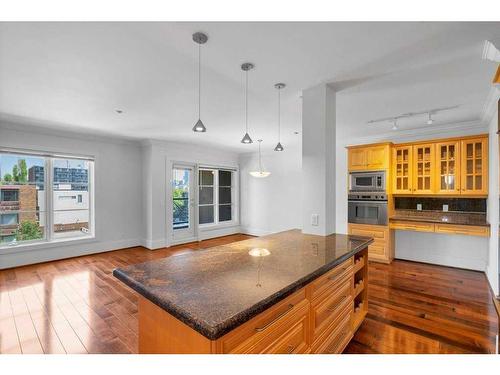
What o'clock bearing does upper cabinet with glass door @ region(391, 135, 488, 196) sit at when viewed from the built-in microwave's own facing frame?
The upper cabinet with glass door is roughly at 9 o'clock from the built-in microwave.

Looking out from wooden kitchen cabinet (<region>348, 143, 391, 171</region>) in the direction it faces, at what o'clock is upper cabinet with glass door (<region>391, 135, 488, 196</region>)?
The upper cabinet with glass door is roughly at 9 o'clock from the wooden kitchen cabinet.

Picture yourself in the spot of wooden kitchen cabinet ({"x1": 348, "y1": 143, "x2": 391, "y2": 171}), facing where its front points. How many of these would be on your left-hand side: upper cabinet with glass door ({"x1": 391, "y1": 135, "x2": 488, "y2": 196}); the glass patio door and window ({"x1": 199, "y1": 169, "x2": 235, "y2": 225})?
1

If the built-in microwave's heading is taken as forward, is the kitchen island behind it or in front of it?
in front

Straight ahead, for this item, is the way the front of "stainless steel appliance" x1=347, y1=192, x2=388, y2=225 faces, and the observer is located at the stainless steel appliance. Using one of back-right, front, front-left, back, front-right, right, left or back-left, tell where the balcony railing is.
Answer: right

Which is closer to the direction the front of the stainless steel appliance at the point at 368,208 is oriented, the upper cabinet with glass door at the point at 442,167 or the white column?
the white column

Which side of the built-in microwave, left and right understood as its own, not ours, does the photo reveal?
front

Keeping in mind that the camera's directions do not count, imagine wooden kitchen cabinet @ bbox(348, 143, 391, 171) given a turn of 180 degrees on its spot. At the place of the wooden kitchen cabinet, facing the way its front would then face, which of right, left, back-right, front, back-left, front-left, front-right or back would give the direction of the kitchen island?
back

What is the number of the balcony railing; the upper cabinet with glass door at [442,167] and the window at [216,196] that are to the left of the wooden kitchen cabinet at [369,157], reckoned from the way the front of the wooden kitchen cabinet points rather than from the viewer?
1

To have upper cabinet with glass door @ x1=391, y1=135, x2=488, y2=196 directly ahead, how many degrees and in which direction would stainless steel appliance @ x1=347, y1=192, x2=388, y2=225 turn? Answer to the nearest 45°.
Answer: approximately 90° to its left

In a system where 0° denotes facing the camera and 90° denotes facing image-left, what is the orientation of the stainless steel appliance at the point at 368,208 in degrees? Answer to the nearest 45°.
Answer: approximately 0°
